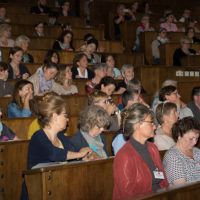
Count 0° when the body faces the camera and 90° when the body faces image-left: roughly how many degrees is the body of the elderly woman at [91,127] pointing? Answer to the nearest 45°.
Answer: approximately 315°

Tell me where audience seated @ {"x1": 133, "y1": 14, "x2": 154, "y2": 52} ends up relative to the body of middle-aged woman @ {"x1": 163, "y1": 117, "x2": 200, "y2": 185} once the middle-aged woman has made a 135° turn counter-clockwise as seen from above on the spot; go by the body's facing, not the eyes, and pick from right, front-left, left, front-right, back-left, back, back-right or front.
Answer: front

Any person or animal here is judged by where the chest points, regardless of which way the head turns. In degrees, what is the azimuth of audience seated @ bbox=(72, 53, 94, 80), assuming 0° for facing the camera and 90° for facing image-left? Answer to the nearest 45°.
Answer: approximately 315°

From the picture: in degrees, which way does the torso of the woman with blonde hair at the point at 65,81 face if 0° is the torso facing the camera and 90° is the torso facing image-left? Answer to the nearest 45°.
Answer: approximately 315°

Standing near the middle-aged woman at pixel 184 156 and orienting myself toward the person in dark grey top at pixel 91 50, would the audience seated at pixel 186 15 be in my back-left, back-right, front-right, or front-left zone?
front-right

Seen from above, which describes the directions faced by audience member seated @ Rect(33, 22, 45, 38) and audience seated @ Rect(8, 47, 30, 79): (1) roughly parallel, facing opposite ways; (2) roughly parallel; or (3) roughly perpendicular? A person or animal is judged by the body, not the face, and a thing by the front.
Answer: roughly parallel

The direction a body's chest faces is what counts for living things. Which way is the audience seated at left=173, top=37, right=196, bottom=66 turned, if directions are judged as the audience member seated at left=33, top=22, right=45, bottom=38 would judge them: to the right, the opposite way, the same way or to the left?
the same way

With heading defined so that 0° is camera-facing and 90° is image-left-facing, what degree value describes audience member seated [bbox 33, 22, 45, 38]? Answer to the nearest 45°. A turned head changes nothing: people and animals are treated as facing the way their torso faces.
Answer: approximately 315°

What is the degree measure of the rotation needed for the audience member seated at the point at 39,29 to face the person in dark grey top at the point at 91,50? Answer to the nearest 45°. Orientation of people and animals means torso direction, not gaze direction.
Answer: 0° — they already face them

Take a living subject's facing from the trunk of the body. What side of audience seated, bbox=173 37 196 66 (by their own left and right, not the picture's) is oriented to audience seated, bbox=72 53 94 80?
right

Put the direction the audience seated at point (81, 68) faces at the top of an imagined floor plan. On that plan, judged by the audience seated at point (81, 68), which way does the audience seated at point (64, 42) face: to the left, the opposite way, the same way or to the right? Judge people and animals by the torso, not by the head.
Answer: the same way

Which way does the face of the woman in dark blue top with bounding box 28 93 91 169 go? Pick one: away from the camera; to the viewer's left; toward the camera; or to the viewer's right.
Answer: to the viewer's right

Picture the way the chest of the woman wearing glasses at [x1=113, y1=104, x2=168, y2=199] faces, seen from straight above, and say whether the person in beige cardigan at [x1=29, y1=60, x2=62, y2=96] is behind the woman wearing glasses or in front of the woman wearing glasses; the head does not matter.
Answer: behind

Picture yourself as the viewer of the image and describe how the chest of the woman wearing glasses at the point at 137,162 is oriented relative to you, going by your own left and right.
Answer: facing the viewer and to the right of the viewer
